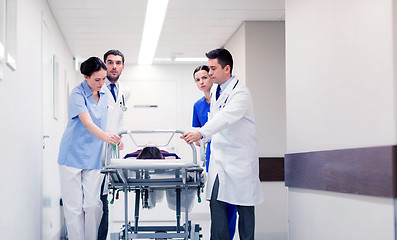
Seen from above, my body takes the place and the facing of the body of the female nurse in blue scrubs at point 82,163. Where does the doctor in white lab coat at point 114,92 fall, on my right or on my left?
on my left

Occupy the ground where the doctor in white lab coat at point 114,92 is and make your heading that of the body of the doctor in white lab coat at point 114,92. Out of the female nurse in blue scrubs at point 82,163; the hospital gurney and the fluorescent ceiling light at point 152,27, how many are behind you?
1

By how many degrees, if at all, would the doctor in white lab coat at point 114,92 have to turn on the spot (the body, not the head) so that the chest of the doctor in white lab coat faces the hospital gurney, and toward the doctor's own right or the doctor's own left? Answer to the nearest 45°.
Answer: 0° — they already face it

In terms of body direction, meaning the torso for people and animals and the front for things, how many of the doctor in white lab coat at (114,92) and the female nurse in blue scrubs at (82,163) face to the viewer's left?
0

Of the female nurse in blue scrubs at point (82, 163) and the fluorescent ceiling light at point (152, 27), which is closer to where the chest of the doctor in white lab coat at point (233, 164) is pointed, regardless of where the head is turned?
the female nurse in blue scrubs

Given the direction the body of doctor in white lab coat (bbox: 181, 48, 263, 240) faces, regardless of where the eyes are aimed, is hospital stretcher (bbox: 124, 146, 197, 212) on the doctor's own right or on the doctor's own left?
on the doctor's own right

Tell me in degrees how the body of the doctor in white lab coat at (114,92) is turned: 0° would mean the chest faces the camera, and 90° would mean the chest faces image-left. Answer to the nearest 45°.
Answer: approximately 0°

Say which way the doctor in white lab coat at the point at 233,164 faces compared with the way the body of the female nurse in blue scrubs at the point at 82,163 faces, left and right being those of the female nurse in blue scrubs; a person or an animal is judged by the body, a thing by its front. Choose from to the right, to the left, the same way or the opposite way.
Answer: to the right

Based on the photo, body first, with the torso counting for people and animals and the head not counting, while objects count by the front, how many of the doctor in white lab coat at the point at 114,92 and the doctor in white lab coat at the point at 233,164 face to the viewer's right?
0
